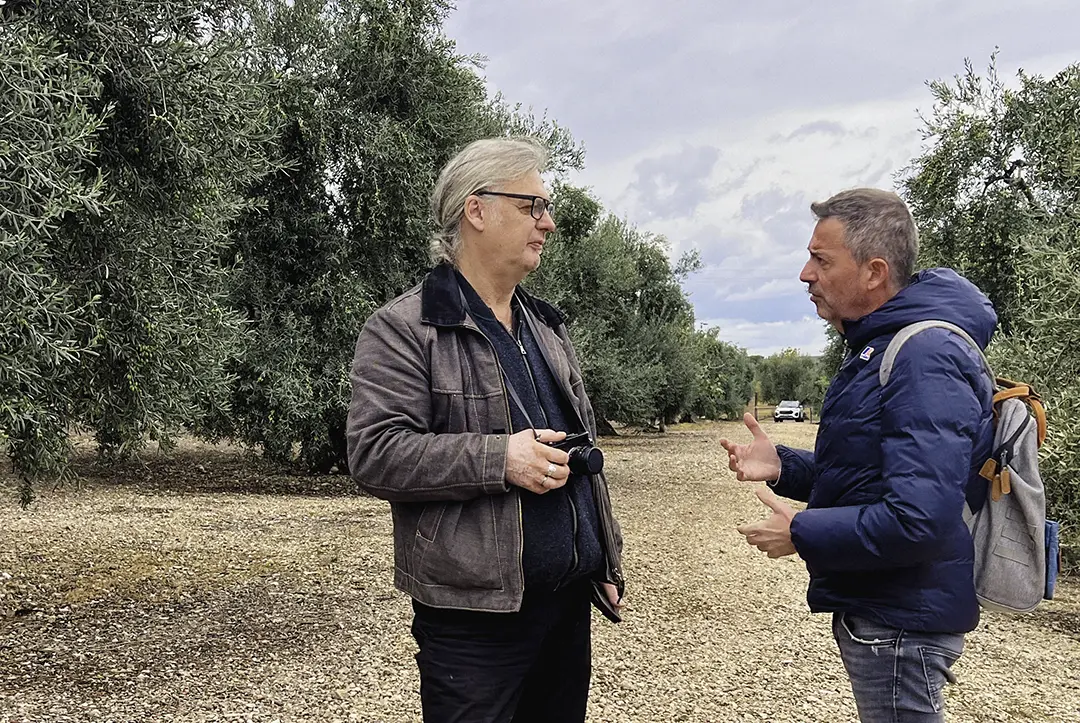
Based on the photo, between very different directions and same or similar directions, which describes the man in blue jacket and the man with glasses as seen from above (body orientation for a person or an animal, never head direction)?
very different directions

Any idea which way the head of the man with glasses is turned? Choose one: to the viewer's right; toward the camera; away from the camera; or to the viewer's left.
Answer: to the viewer's right

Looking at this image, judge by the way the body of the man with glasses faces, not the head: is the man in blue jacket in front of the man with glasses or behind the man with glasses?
in front

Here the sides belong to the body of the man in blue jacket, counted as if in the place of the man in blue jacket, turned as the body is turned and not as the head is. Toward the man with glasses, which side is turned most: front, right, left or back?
front

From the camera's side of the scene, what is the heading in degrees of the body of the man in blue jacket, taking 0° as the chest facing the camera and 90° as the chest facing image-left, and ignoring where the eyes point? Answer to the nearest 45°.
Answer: approximately 90°

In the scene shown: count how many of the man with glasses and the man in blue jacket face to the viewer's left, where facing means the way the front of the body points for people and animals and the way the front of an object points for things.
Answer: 1

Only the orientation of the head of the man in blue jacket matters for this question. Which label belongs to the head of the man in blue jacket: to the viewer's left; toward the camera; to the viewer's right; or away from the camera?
to the viewer's left
